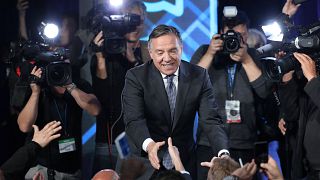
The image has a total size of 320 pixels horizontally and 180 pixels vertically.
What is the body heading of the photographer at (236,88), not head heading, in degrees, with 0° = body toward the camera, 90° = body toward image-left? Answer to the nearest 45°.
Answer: approximately 0°

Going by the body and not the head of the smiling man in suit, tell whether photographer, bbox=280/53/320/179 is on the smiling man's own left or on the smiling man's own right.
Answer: on the smiling man's own left

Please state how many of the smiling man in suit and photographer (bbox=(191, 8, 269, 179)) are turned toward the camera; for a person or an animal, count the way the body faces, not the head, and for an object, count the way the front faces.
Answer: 2

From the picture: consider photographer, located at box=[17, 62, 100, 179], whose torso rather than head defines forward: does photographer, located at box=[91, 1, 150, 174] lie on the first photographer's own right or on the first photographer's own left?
on the first photographer's own left

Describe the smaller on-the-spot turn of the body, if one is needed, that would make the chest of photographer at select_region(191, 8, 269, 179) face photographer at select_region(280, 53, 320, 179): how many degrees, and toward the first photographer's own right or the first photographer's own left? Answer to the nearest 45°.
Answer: approximately 45° to the first photographer's own left

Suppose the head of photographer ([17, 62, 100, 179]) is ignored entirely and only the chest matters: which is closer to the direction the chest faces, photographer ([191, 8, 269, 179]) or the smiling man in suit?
the smiling man in suit

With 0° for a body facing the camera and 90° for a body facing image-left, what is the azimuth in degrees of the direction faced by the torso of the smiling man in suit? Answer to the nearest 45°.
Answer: approximately 0°

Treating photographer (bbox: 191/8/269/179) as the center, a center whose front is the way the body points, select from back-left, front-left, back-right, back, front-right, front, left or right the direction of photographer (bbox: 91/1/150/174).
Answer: right

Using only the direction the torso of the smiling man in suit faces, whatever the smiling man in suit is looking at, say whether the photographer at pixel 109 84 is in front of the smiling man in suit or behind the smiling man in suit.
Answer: behind
